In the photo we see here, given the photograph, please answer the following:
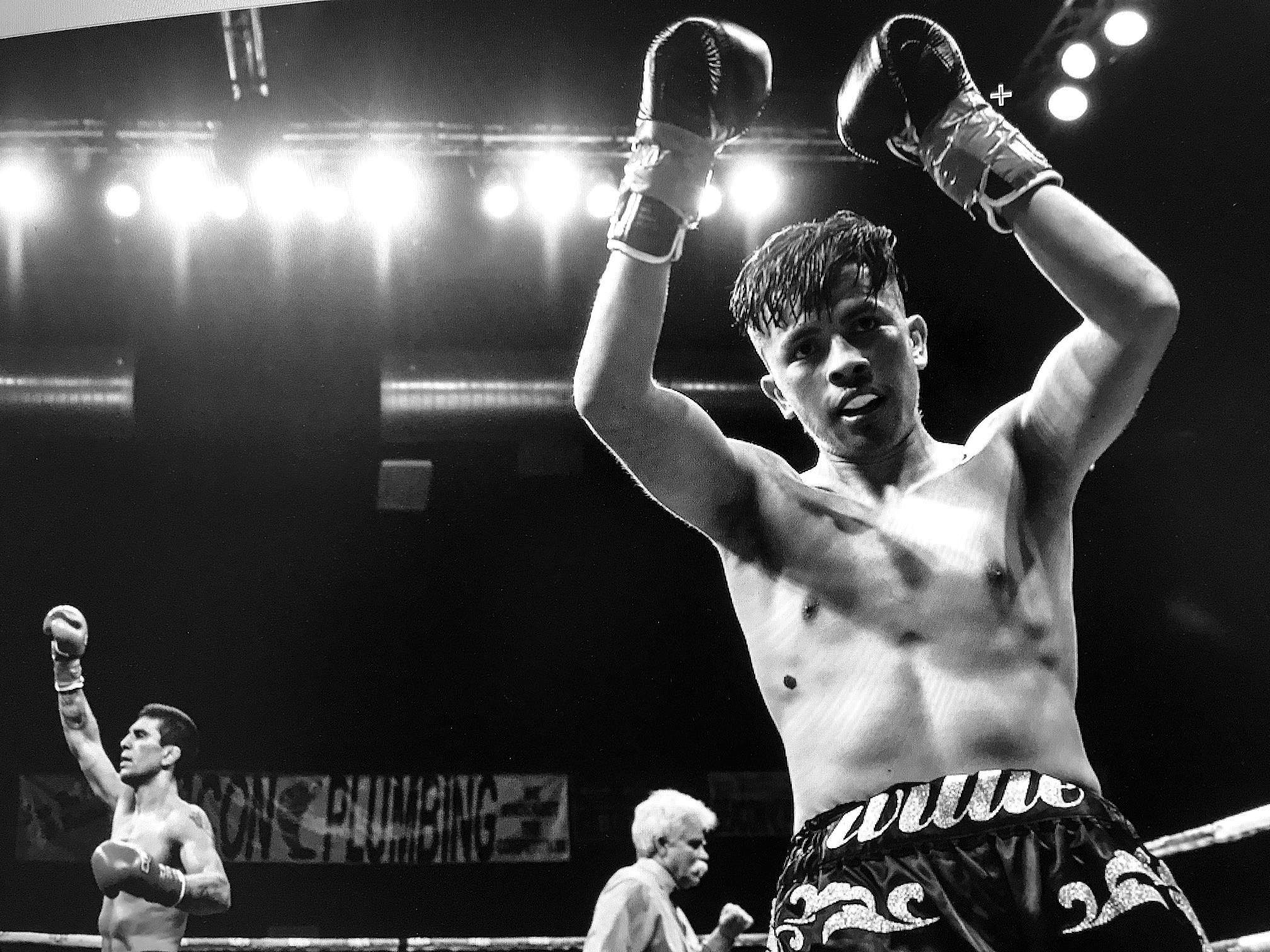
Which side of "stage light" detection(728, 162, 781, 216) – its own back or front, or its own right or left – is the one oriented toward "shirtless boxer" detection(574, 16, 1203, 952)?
front

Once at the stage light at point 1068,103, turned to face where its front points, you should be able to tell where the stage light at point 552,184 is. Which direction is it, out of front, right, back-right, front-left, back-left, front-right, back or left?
right

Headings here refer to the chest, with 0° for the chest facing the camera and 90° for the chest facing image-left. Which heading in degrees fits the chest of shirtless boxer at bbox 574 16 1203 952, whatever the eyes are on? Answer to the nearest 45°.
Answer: approximately 0°

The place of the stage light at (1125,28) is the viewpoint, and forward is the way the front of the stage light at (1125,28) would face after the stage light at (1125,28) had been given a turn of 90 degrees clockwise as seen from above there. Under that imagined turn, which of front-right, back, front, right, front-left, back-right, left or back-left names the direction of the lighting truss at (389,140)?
front

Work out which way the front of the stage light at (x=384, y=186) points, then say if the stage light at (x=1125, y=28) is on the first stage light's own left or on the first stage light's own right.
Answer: on the first stage light's own left

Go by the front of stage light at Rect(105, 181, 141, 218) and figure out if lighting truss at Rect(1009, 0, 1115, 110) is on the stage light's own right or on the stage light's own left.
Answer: on the stage light's own left

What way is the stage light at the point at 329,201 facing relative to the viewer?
toward the camera

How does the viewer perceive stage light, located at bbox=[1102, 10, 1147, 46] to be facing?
facing the viewer

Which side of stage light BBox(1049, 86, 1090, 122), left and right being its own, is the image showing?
front

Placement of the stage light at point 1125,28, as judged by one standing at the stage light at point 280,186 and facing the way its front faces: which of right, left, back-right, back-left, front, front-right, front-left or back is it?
front-left

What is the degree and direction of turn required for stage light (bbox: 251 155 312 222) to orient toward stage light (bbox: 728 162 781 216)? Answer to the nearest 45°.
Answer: approximately 90° to its left

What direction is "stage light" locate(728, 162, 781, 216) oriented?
toward the camera
